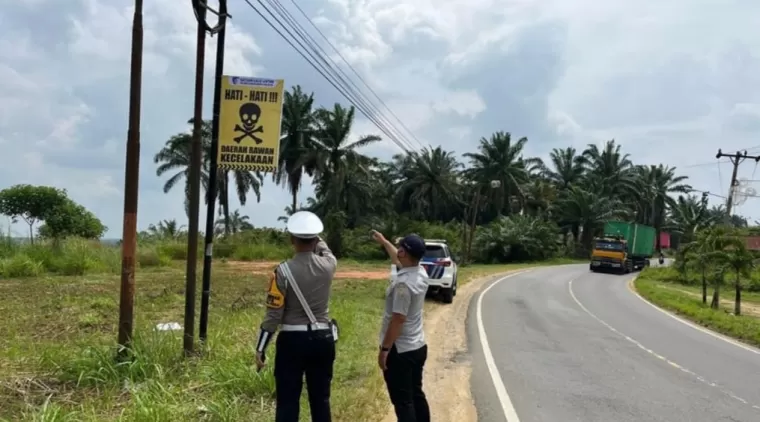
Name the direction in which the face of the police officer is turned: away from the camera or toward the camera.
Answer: away from the camera

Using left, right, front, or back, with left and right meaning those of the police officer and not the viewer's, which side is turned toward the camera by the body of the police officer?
back

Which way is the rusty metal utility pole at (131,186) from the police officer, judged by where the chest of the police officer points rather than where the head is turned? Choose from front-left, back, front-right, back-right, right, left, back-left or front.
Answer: front-left

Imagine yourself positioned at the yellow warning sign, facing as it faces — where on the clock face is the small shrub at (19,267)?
The small shrub is roughly at 5 o'clock from the yellow warning sign.

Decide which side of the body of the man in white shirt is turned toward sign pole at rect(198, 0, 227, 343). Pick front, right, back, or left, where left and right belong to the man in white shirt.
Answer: front

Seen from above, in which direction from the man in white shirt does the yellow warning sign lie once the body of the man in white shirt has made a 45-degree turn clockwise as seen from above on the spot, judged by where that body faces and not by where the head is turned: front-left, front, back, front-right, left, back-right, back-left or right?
front-left

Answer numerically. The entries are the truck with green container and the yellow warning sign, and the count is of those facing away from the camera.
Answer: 0

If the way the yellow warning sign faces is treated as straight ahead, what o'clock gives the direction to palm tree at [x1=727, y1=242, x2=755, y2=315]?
The palm tree is roughly at 8 o'clock from the yellow warning sign.

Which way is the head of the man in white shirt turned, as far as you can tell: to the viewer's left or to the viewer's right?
to the viewer's left

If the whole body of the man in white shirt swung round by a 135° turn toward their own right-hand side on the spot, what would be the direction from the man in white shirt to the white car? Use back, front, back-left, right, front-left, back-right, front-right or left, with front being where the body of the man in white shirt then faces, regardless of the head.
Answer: left

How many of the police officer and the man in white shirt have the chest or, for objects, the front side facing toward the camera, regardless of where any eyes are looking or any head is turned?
0

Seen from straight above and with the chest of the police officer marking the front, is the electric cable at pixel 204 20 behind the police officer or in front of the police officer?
in front

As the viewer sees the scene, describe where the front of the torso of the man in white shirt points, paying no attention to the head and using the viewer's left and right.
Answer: facing away from the viewer and to the left of the viewer

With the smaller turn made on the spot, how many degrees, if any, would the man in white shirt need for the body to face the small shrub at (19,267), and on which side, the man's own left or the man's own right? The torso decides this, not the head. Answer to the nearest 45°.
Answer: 0° — they already face it

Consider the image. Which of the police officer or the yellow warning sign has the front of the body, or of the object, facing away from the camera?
the police officer

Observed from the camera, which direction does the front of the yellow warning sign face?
facing the viewer
